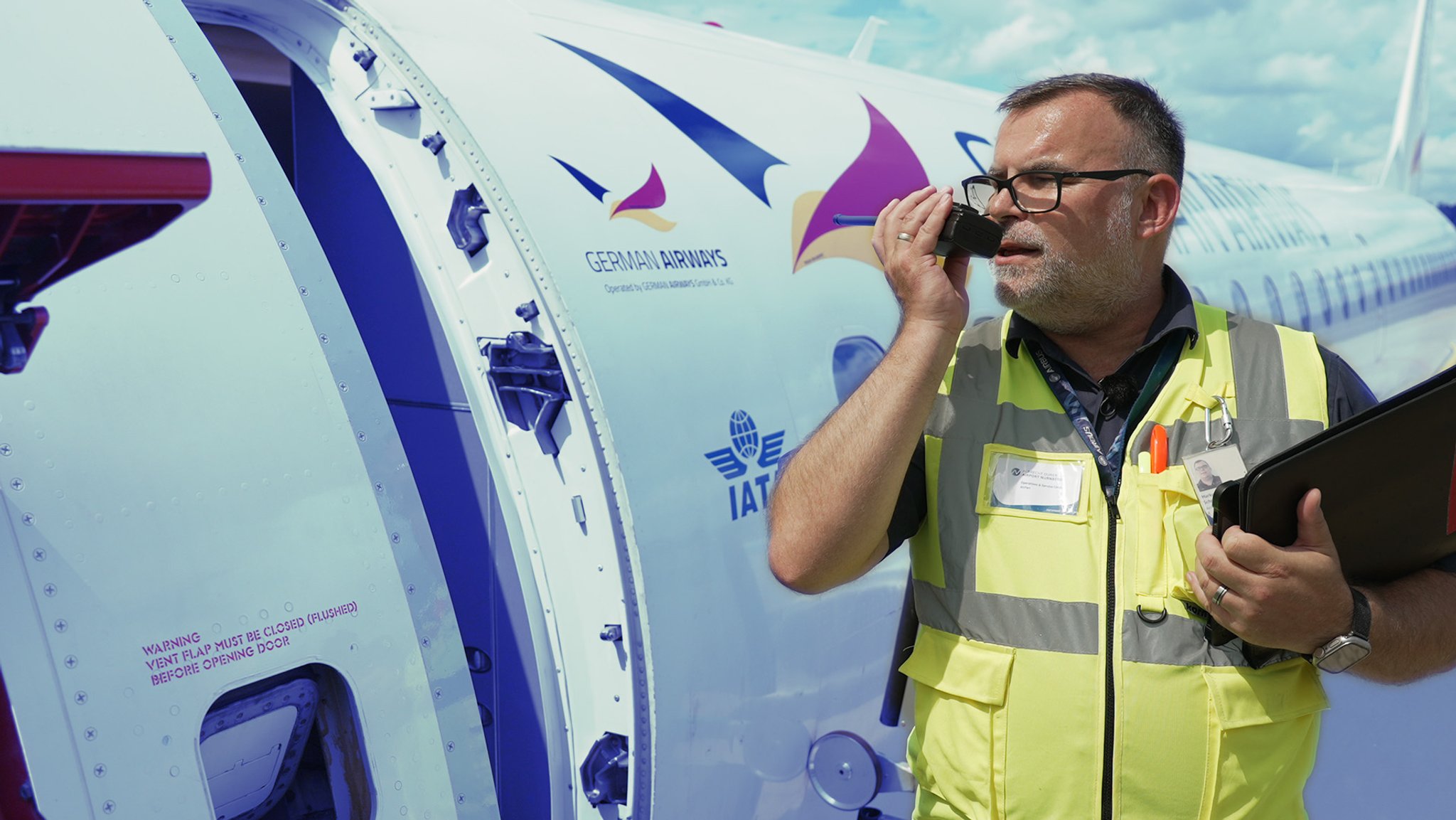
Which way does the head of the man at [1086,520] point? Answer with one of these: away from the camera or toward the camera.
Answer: toward the camera

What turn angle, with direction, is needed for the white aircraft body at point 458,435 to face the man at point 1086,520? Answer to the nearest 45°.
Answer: approximately 90° to its left

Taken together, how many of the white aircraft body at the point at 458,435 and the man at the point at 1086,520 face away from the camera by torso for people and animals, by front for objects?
0

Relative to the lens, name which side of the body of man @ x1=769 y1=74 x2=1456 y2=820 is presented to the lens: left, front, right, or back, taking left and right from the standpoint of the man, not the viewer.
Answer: front

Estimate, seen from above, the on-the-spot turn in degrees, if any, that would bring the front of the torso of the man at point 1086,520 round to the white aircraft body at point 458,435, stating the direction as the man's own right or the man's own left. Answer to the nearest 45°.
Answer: approximately 90° to the man's own right

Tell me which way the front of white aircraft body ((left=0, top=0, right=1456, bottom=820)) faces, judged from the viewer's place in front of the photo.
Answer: facing the viewer and to the left of the viewer

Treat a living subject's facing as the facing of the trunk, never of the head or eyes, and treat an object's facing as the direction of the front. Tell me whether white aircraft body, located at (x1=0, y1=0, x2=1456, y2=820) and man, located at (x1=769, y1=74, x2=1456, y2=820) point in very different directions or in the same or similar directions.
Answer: same or similar directions
